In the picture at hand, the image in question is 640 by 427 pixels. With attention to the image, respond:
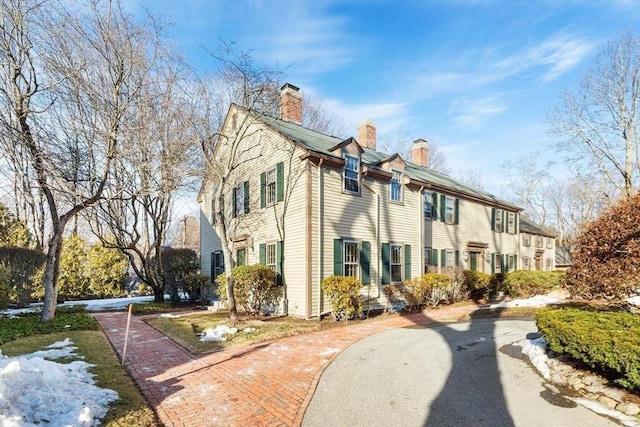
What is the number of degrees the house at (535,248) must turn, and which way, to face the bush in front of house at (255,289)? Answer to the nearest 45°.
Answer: approximately 45° to its right

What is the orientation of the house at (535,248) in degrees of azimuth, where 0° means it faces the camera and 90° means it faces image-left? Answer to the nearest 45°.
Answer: approximately 315°

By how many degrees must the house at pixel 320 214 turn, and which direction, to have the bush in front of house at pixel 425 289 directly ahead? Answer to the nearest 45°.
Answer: approximately 45° to its left

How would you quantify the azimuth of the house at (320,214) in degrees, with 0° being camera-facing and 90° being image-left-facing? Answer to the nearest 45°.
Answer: approximately 315°

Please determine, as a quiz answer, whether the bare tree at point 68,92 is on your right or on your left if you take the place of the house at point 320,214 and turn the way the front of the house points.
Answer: on your right
